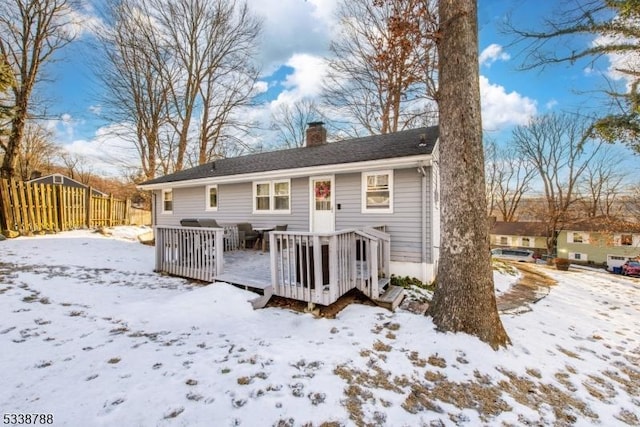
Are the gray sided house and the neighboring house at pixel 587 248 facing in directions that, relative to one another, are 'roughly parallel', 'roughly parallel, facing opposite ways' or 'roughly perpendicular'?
roughly parallel

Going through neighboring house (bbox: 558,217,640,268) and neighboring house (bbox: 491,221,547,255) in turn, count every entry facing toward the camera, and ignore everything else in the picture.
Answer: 2

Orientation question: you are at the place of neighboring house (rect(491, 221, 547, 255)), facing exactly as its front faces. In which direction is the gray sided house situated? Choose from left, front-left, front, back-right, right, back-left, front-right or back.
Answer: front

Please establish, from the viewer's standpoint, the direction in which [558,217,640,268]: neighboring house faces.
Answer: facing the viewer

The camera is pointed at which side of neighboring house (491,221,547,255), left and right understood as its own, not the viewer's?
front

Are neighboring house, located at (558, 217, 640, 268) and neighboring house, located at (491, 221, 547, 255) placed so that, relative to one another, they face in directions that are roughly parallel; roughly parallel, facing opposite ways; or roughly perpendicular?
roughly parallel

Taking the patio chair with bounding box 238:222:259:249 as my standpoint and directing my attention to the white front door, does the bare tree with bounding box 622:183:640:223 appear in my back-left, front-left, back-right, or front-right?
front-left

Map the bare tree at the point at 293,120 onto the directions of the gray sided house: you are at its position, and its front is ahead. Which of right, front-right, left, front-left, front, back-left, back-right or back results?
back-right

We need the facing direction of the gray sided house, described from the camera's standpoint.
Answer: facing the viewer and to the left of the viewer

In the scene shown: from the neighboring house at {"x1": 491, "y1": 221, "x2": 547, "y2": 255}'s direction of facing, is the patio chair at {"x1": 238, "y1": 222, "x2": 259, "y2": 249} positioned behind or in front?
in front
